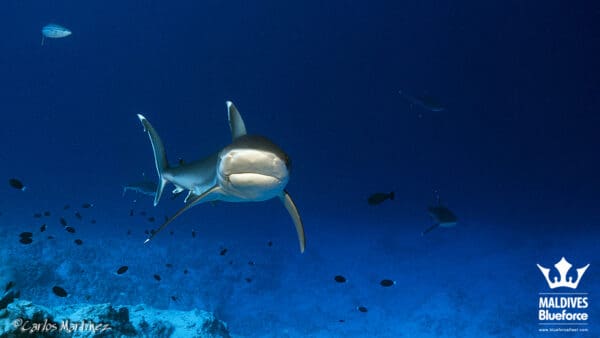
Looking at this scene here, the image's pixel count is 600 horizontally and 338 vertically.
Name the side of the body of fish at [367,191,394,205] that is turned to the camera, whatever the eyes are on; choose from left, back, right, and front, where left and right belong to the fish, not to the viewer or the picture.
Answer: left
